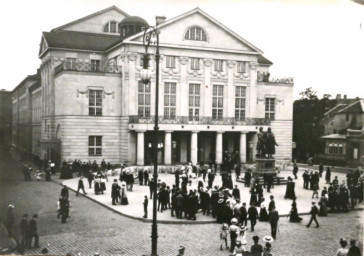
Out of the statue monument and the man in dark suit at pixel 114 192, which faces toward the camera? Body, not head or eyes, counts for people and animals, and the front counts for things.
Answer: the statue monument

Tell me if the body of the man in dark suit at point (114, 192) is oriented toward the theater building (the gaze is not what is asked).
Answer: yes

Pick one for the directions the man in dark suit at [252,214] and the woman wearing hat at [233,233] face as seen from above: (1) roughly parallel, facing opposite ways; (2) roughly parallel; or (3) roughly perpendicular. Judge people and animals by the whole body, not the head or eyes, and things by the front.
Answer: roughly parallel

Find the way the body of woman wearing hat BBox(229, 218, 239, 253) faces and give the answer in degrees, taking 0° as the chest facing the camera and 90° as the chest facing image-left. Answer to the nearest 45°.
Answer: approximately 180°

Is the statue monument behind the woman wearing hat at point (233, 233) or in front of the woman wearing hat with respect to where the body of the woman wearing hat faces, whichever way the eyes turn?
in front

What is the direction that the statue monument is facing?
toward the camera

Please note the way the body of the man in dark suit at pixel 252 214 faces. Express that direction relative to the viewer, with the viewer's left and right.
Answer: facing away from the viewer

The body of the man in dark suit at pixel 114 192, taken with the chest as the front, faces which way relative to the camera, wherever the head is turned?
away from the camera

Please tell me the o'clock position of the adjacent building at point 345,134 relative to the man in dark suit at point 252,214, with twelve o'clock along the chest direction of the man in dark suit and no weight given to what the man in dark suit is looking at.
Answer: The adjacent building is roughly at 1 o'clock from the man in dark suit.

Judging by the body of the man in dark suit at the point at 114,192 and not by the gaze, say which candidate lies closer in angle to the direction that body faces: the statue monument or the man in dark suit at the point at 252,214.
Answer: the statue monument
